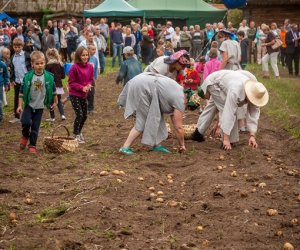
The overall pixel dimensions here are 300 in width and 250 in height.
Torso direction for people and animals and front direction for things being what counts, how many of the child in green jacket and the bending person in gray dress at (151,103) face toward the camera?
1

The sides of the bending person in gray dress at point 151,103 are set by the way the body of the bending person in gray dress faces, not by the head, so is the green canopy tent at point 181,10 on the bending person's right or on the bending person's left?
on the bending person's left

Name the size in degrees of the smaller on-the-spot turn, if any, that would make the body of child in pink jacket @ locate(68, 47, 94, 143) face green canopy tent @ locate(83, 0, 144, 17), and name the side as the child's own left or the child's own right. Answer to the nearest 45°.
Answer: approximately 135° to the child's own left

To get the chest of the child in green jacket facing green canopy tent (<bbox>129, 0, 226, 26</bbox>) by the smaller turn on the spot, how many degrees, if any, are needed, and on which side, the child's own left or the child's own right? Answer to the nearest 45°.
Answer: approximately 180°

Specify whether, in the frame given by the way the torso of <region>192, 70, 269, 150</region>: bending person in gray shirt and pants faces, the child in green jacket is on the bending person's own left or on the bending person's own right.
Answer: on the bending person's own right

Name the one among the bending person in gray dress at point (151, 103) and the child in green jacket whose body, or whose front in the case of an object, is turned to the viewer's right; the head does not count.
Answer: the bending person in gray dress

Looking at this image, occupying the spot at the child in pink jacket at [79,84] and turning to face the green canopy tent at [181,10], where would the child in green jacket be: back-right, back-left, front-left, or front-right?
back-left

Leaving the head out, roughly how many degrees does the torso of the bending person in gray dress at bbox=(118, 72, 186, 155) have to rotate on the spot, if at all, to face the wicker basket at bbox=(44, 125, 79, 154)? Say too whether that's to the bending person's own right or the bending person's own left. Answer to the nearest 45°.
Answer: approximately 180°

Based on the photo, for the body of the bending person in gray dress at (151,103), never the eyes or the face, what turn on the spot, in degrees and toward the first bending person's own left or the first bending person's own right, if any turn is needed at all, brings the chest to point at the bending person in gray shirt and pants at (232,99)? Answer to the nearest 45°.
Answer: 0° — they already face them

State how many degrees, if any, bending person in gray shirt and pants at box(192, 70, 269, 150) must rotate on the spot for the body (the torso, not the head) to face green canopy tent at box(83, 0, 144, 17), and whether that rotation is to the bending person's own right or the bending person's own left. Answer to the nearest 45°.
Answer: approximately 135° to the bending person's own left

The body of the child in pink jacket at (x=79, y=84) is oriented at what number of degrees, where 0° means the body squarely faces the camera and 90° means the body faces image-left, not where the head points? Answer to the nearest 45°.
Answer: approximately 315°

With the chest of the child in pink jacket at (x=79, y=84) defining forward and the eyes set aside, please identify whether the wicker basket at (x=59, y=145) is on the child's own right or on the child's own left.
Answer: on the child's own right

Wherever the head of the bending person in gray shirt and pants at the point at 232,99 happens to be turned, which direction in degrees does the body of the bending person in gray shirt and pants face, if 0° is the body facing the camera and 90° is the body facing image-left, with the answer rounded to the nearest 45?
approximately 315°

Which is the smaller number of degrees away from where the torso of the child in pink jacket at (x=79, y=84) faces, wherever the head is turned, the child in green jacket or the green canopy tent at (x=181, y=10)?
the child in green jacket

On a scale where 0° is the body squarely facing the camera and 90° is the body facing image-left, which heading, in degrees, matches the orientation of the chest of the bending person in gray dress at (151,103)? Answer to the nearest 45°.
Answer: approximately 270°
